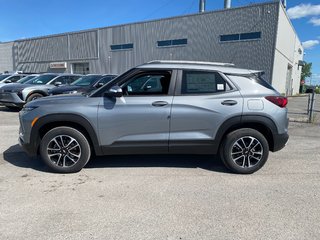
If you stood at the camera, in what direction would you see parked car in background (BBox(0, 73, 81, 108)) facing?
facing the viewer and to the left of the viewer

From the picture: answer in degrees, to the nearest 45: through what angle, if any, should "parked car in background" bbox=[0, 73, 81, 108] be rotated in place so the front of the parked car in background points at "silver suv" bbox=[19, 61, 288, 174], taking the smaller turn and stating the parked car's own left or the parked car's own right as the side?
approximately 45° to the parked car's own left

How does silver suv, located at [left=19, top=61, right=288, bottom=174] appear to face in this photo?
to the viewer's left

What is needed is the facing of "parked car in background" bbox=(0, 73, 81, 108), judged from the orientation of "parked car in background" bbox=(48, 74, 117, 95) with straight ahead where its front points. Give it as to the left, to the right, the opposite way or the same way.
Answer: the same way

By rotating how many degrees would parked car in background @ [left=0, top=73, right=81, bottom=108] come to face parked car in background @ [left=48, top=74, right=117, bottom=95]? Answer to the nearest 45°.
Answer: approximately 90° to its left

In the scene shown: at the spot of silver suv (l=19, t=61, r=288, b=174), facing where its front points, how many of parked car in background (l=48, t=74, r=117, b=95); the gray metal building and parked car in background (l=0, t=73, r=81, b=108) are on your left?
0

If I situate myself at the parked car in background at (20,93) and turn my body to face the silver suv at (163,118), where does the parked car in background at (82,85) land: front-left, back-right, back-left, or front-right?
front-left

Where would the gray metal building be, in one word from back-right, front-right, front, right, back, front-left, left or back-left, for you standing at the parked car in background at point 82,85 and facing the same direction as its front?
back

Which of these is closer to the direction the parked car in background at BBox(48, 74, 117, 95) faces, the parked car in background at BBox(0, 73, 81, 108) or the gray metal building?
the parked car in background

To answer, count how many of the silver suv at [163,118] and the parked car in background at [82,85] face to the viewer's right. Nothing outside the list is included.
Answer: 0

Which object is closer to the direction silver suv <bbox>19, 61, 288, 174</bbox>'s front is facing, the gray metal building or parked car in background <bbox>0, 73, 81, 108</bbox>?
the parked car in background

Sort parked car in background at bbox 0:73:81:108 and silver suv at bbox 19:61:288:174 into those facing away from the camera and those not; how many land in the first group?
0

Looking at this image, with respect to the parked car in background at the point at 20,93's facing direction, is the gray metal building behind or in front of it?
behind

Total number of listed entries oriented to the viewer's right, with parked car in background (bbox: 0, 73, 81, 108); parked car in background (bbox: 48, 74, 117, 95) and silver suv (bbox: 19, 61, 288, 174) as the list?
0

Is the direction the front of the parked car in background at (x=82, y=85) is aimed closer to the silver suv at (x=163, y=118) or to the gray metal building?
the silver suv
